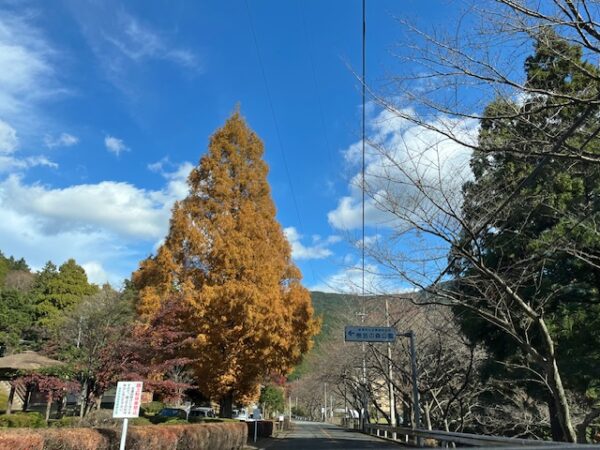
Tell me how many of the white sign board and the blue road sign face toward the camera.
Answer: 2

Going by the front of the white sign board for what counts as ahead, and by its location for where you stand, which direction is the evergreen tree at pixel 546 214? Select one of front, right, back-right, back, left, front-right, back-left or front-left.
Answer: left

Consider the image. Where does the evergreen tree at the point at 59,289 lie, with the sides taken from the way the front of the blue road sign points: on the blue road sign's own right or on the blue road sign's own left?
on the blue road sign's own right

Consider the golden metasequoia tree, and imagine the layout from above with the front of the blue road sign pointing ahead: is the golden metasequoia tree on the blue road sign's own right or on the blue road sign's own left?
on the blue road sign's own right

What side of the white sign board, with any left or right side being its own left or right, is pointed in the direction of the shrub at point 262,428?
back

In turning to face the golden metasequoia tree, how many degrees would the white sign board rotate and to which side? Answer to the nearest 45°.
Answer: approximately 180°

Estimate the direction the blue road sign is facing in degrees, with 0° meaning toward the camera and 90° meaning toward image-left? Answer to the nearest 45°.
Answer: approximately 0°

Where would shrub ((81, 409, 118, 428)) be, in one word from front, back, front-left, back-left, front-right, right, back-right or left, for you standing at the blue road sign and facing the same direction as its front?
front-right

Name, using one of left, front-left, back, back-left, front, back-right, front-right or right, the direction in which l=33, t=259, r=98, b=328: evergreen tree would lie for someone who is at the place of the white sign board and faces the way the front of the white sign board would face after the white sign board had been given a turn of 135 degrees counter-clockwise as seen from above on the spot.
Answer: front-left

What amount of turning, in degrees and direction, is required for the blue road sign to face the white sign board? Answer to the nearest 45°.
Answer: approximately 45° to its right
